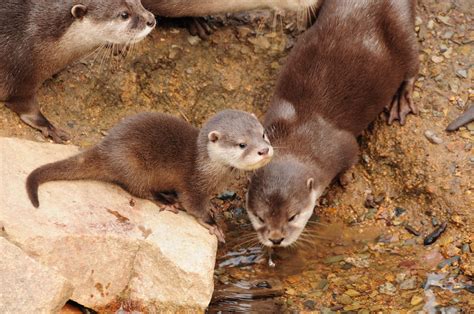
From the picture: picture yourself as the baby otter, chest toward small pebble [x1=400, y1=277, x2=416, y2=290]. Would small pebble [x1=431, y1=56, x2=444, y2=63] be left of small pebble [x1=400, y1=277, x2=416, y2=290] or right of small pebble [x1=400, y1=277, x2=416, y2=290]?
left

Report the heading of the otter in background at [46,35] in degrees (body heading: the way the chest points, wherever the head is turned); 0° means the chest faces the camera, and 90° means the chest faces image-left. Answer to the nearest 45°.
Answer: approximately 270°

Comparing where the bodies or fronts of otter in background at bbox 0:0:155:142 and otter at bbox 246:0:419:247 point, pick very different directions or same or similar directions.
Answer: very different directions

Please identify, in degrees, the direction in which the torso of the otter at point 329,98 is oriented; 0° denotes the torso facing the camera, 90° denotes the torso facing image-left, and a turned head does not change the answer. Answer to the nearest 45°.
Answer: approximately 45°

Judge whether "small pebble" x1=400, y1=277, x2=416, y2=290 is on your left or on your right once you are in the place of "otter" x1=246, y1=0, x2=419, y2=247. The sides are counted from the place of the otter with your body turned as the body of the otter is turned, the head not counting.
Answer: on your left
